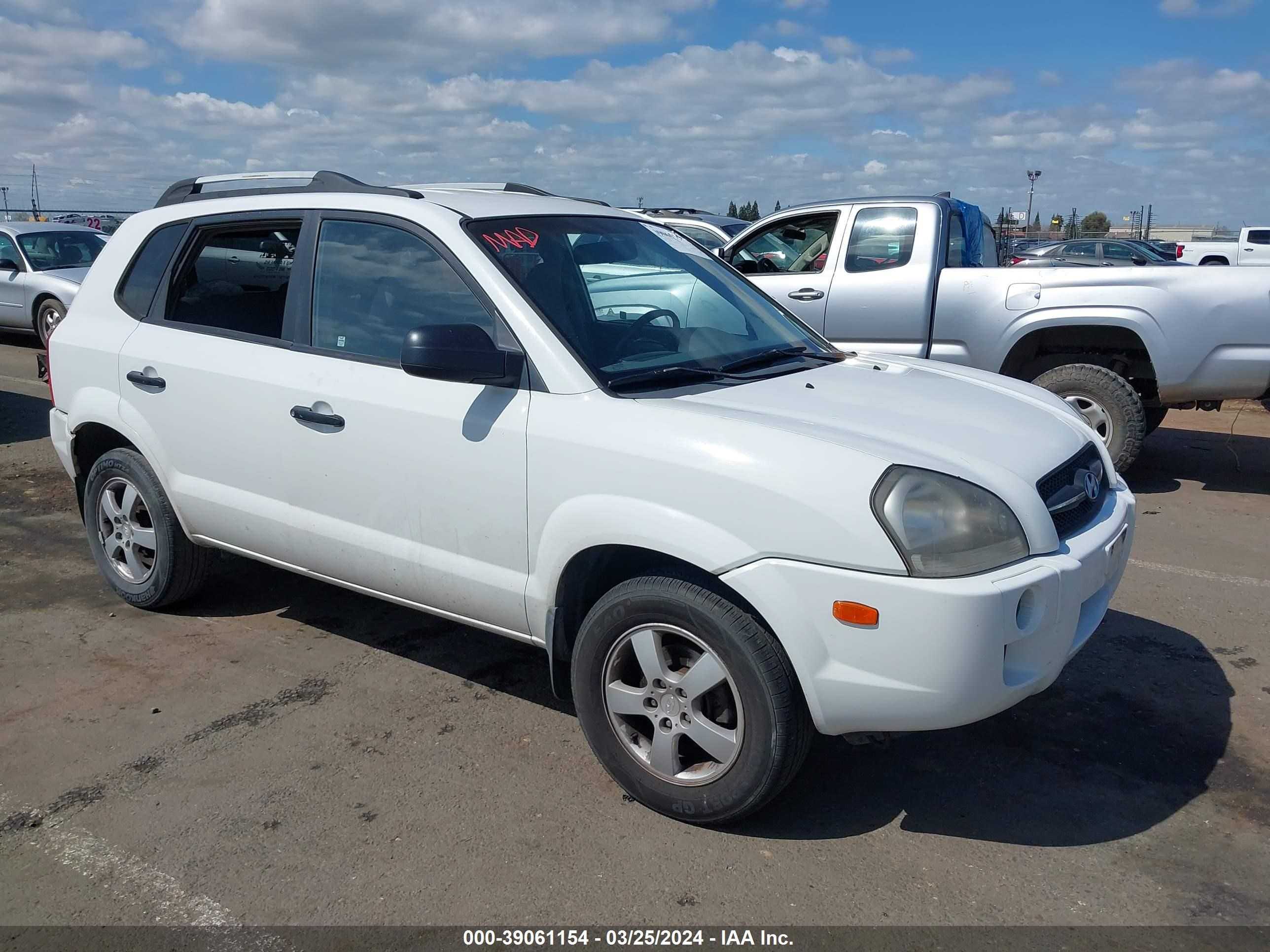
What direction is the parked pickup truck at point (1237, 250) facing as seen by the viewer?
to the viewer's right

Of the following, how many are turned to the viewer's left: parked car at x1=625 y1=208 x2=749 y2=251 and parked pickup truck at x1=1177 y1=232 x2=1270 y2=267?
0

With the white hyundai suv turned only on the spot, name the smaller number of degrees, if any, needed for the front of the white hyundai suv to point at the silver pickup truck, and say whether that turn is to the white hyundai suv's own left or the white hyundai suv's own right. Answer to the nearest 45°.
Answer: approximately 90° to the white hyundai suv's own left

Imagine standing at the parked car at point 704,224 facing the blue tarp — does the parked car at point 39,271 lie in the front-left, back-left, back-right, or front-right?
back-right

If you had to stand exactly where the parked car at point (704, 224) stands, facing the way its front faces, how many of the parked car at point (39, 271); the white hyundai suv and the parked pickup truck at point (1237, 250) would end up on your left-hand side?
1

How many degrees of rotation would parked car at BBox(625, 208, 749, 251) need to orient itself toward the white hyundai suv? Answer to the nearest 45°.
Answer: approximately 45° to its right

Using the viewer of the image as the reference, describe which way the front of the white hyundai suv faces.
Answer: facing the viewer and to the right of the viewer
